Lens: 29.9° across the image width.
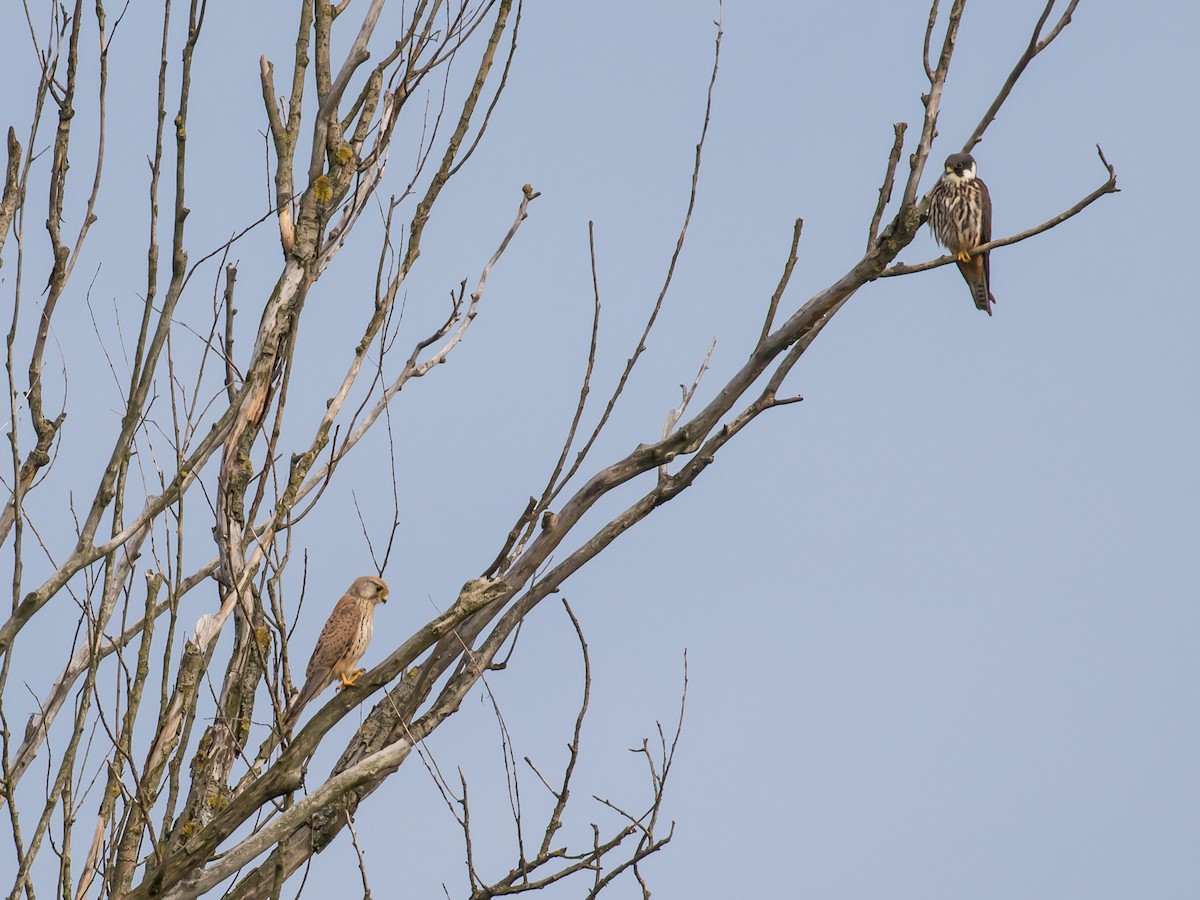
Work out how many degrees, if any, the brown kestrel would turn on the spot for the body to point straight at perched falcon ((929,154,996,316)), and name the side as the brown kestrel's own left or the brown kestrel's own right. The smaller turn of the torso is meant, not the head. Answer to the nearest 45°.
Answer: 0° — it already faces it

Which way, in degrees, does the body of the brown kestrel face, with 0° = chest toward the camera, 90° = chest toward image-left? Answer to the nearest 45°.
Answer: approximately 270°
